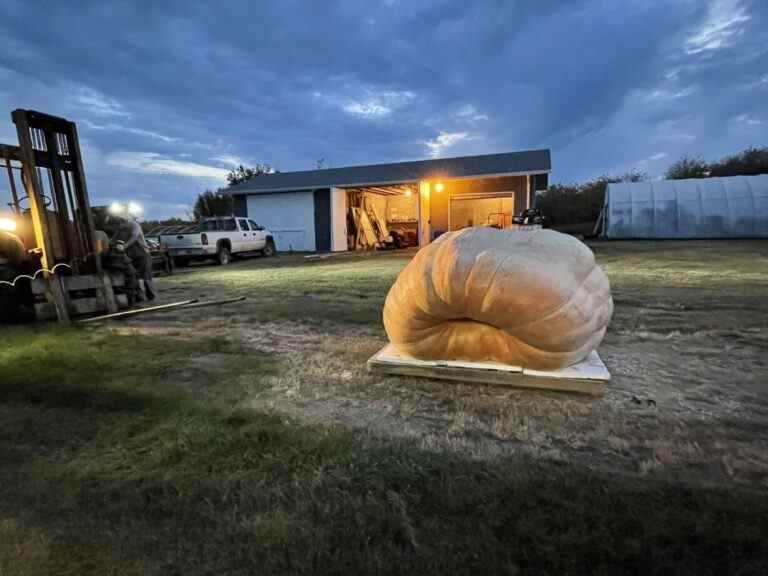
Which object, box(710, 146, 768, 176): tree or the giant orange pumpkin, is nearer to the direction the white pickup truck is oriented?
the tree

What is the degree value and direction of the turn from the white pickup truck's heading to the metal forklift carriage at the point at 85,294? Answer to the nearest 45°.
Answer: approximately 135° to its right

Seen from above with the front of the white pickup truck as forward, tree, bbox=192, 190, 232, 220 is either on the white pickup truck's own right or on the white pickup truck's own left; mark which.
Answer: on the white pickup truck's own left

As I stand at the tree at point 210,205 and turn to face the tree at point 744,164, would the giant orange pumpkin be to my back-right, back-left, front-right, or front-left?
front-right

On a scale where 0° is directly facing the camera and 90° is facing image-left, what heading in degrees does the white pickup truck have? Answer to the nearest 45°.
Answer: approximately 225°

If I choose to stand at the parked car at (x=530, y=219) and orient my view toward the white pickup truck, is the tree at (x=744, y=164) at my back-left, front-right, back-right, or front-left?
back-right

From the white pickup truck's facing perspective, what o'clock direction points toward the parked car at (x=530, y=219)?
The parked car is roughly at 2 o'clock from the white pickup truck.

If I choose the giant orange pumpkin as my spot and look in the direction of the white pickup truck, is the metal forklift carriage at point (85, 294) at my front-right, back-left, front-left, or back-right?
front-left

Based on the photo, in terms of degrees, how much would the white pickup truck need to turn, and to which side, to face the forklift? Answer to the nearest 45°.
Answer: approximately 135° to its right

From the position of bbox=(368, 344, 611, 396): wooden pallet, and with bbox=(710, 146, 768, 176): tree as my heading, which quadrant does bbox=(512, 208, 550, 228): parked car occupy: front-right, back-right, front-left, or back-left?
front-left
